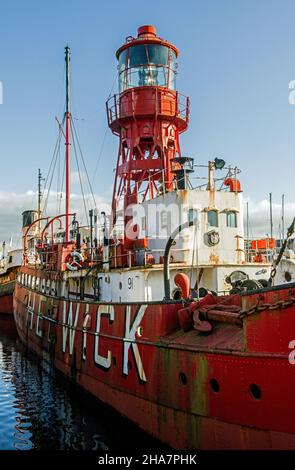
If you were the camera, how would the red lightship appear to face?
facing the viewer and to the right of the viewer
